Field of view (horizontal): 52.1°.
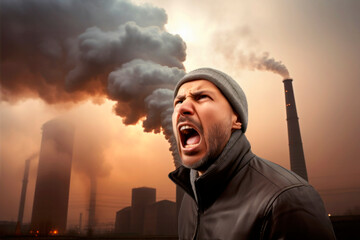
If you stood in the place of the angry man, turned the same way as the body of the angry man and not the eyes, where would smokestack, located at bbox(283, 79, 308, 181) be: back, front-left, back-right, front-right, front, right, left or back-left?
back-right

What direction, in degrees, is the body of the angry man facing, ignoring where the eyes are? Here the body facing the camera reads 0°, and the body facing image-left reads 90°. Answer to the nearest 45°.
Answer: approximately 45°
